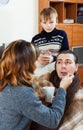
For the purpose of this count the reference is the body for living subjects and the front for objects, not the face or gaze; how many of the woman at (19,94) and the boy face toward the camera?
1

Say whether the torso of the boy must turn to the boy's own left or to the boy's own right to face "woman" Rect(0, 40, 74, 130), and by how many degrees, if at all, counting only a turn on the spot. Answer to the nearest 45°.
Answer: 0° — they already face them

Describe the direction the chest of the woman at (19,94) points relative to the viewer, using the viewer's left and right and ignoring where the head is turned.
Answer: facing away from the viewer and to the right of the viewer

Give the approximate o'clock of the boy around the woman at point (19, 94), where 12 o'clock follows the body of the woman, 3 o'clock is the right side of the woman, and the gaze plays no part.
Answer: The boy is roughly at 11 o'clock from the woman.

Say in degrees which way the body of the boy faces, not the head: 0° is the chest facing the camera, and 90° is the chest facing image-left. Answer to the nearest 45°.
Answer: approximately 0°

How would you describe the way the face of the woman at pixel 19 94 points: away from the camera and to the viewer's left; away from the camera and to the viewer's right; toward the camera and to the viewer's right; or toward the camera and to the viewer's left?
away from the camera and to the viewer's right
